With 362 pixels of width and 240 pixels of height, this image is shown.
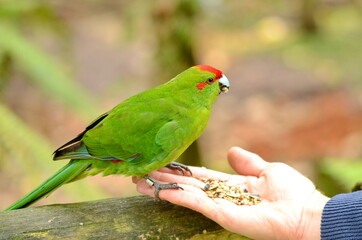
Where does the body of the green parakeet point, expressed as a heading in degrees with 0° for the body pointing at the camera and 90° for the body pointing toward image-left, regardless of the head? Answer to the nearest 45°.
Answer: approximately 270°
